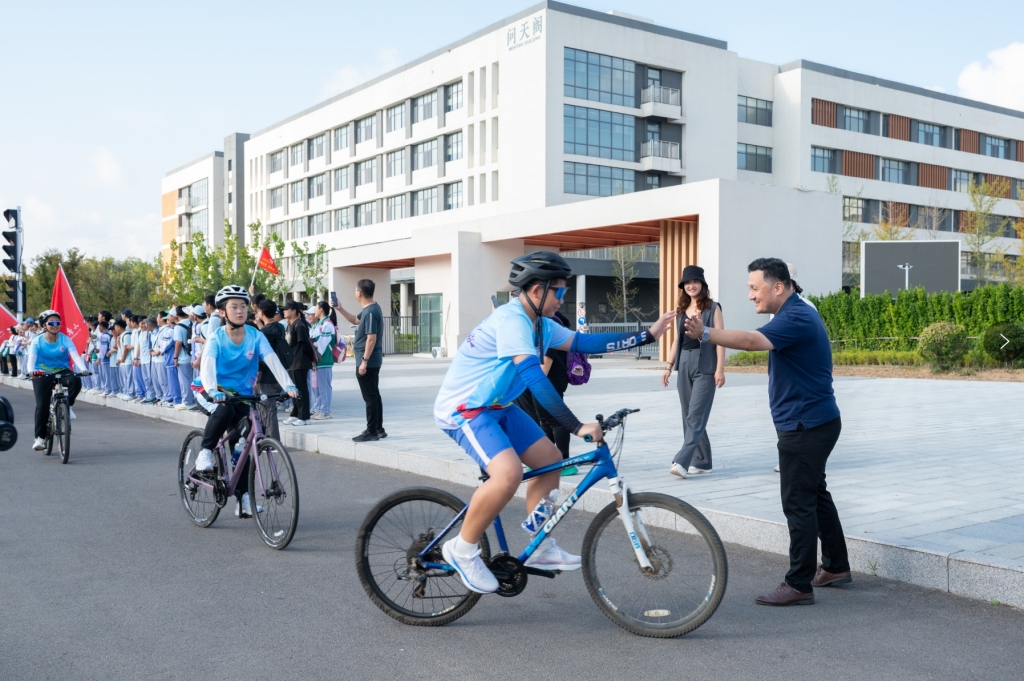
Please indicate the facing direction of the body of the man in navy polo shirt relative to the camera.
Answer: to the viewer's left

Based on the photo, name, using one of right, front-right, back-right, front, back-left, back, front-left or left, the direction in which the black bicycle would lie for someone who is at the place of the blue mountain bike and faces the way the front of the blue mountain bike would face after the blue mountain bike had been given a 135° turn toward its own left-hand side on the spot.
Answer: front

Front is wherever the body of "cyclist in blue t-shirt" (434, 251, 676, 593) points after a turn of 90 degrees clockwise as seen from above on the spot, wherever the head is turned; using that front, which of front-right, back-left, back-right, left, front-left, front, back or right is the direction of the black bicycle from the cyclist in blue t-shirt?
back-right

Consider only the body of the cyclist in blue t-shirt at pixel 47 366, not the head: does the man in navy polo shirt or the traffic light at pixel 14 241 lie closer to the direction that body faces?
the man in navy polo shirt

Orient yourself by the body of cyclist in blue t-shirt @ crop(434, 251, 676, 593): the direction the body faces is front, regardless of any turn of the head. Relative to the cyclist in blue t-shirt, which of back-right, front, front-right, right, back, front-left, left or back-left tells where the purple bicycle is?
back-left

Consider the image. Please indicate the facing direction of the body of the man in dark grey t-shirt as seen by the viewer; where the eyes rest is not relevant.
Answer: to the viewer's left

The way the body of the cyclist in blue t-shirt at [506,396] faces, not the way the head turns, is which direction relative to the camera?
to the viewer's right

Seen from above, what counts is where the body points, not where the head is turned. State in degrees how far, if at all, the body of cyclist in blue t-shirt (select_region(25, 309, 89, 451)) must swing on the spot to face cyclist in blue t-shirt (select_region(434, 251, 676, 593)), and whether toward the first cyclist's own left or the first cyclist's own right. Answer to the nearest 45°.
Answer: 0° — they already face them

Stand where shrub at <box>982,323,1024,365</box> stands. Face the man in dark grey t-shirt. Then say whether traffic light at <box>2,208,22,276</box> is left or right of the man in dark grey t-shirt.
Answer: right

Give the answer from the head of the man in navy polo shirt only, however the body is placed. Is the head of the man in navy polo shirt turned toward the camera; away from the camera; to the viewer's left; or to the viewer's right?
to the viewer's left

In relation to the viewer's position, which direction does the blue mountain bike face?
facing to the right of the viewer

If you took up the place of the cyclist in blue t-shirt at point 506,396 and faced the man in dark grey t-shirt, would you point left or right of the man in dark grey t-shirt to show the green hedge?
right
